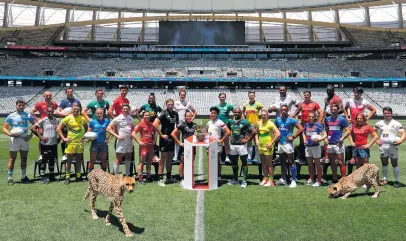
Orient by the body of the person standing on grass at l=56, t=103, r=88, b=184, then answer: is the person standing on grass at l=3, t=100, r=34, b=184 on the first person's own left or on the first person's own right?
on the first person's own right

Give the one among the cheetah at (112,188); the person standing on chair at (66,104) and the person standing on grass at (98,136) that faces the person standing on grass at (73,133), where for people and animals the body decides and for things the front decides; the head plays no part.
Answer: the person standing on chair at (66,104)

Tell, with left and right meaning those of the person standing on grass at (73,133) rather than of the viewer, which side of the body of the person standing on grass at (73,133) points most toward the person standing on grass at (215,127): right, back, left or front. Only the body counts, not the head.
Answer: left

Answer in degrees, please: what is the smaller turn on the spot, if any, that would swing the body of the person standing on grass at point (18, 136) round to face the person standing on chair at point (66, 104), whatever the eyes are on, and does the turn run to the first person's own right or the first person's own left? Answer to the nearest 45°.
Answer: approximately 90° to the first person's own left

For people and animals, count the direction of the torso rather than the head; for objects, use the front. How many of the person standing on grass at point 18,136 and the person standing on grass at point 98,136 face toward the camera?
2

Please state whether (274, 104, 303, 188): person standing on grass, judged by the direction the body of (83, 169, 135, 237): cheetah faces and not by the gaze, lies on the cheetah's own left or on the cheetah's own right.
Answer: on the cheetah's own left

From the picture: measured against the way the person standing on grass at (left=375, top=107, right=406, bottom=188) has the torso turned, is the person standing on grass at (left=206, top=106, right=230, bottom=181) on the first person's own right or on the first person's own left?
on the first person's own right

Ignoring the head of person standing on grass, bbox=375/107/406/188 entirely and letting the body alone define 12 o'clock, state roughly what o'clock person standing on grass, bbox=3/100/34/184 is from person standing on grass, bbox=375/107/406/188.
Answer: person standing on grass, bbox=3/100/34/184 is roughly at 2 o'clock from person standing on grass, bbox=375/107/406/188.

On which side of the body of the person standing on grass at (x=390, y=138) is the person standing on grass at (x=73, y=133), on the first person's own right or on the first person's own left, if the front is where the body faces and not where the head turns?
on the first person's own right

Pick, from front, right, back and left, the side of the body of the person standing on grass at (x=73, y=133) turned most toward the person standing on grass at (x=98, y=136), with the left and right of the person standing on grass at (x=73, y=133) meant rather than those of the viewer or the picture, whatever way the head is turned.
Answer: left
